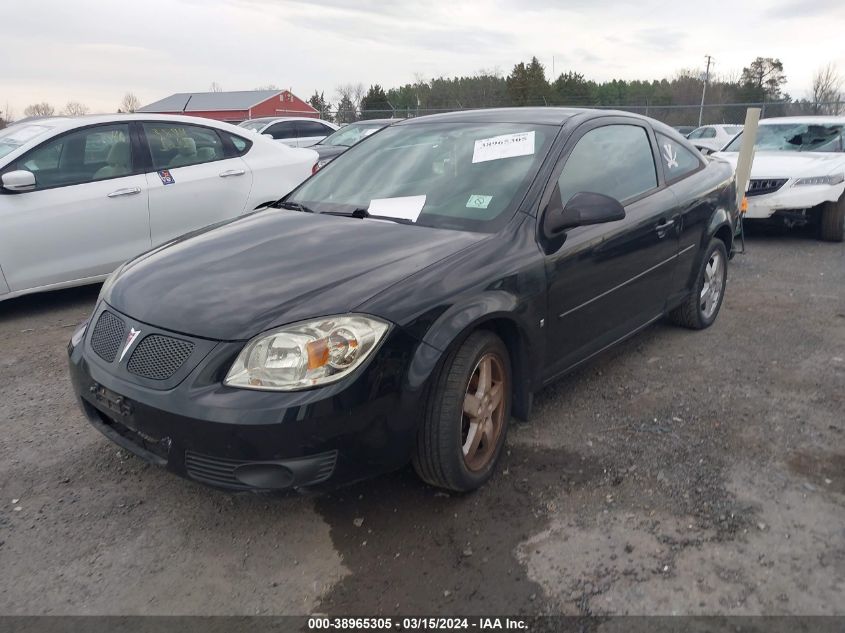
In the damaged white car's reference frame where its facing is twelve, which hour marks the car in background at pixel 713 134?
The car in background is roughly at 4 o'clock from the damaged white car.

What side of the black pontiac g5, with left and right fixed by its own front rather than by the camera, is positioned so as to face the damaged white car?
back

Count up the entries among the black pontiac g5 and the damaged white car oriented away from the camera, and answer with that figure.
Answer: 0

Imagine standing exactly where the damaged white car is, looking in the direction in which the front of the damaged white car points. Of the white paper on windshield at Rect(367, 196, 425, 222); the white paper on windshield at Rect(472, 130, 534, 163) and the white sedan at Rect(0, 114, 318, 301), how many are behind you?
0

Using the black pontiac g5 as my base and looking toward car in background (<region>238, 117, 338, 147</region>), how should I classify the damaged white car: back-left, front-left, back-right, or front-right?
front-right

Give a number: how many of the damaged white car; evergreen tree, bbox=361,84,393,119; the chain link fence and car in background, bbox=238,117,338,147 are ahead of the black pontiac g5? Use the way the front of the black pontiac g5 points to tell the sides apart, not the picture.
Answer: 0

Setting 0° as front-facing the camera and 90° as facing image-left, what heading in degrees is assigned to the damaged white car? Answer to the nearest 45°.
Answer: approximately 45°

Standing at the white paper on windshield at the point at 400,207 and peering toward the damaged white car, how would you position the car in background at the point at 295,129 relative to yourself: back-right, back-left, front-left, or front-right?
front-left

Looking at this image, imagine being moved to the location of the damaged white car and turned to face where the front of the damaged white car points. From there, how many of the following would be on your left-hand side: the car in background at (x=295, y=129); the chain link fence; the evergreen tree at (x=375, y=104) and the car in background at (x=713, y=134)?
0

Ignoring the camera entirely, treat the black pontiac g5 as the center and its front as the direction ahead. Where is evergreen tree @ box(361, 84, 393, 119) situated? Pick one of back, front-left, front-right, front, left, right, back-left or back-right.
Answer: back-right

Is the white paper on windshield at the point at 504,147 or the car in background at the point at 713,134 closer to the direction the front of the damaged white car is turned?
the white paper on windshield

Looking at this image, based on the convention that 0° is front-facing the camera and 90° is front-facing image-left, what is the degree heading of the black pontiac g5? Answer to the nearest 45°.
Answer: approximately 45°

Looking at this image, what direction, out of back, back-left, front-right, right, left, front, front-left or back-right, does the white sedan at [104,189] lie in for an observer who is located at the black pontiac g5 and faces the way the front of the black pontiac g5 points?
right

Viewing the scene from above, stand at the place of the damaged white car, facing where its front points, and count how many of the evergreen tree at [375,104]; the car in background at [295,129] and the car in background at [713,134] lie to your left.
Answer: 0

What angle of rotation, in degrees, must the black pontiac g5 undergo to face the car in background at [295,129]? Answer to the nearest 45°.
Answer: approximately 135° to its right
